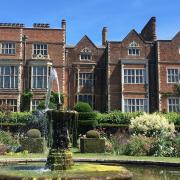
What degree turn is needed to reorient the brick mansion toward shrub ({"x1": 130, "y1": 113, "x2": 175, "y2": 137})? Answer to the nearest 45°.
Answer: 0° — it already faces it

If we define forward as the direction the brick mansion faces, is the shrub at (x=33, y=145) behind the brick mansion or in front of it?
in front

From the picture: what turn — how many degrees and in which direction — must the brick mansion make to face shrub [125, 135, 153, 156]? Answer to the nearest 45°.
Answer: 0° — it already faces it

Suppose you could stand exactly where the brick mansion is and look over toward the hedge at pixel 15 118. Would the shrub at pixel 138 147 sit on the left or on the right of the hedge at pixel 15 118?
left

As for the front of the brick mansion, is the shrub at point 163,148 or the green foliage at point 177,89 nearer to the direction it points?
the shrub

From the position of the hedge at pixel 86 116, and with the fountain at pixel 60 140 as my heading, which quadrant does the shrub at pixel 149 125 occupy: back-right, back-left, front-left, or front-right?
front-left

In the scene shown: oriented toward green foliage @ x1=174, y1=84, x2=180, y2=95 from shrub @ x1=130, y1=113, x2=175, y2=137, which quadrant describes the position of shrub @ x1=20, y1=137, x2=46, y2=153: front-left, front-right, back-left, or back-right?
back-left

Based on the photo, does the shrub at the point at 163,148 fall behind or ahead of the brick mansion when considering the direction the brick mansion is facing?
ahead

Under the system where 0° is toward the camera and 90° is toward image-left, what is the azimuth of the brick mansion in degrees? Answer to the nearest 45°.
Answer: approximately 0°

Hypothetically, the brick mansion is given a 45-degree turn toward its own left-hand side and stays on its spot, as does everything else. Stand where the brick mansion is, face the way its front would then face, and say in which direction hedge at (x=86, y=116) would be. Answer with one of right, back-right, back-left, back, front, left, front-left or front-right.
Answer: front-right

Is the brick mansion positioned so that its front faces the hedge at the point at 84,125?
yes

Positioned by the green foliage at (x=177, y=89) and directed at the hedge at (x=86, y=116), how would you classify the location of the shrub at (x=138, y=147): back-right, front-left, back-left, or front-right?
front-left

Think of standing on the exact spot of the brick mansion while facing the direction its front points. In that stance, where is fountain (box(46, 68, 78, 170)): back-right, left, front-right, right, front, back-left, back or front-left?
front

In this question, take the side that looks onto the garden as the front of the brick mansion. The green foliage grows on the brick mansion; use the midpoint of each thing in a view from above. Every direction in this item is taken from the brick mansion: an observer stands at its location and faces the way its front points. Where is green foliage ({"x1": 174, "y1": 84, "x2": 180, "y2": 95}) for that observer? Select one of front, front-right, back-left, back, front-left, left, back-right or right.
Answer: left

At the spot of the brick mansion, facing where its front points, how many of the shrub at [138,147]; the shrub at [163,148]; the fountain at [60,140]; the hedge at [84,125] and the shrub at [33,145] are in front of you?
5

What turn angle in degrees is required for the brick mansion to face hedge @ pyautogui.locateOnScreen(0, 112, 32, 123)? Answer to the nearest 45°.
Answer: approximately 45° to its right

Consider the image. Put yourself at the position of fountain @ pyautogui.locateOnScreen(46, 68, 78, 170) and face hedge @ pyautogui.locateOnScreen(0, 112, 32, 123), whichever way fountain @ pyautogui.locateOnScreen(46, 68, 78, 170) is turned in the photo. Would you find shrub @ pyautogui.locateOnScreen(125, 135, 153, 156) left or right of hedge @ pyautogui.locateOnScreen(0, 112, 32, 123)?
right
